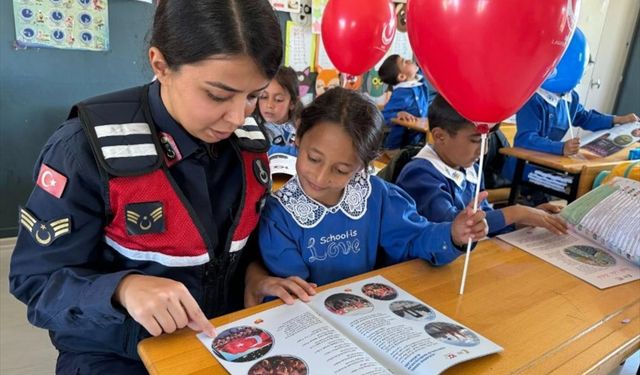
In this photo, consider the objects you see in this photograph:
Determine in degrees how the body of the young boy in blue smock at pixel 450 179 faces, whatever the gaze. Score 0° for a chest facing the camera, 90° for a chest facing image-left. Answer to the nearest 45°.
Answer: approximately 315°

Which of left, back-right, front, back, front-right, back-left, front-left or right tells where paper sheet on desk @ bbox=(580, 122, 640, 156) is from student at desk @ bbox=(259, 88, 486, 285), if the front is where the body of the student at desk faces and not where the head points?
back-left

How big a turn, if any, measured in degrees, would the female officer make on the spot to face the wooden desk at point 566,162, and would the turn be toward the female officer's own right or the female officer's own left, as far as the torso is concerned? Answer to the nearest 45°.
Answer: approximately 90° to the female officer's own left

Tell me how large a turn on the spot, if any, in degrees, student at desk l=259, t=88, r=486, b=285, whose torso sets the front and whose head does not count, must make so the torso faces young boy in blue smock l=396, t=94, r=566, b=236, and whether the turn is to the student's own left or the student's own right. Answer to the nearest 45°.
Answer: approximately 135° to the student's own left

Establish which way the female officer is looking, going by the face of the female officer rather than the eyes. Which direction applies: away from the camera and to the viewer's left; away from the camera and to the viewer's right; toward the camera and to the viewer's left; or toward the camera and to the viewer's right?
toward the camera and to the viewer's right

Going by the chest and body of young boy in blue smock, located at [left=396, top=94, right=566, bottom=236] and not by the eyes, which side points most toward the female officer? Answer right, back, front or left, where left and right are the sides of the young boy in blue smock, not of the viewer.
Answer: right

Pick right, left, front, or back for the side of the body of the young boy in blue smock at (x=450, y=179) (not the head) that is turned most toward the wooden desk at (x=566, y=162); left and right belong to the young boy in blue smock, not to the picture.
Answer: left

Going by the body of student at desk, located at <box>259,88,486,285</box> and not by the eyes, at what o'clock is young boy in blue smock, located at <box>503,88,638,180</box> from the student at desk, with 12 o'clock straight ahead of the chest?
The young boy in blue smock is roughly at 7 o'clock from the student at desk.

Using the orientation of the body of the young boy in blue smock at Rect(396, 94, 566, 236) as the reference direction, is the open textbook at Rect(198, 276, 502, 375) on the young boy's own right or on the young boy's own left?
on the young boy's own right
